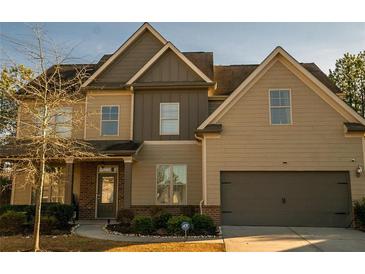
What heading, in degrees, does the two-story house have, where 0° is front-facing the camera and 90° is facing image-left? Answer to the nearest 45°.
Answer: approximately 0°

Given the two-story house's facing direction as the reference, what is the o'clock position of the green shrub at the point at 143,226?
The green shrub is roughly at 2 o'clock from the two-story house.

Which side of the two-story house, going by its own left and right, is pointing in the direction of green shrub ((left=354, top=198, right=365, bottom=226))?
left

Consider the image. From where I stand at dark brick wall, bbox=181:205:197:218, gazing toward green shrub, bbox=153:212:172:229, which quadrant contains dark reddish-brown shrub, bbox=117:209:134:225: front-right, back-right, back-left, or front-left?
front-right

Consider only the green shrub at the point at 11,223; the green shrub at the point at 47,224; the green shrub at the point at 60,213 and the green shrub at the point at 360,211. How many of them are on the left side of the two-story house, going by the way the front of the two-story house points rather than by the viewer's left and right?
1

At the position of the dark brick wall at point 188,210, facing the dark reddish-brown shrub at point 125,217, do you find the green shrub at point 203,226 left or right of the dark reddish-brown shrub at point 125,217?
left

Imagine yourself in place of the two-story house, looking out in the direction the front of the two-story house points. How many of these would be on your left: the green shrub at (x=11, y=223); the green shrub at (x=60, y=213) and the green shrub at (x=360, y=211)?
1

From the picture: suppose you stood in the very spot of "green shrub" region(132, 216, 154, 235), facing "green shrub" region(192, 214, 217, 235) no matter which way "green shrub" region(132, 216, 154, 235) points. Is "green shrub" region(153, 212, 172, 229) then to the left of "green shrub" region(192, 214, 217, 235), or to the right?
left
